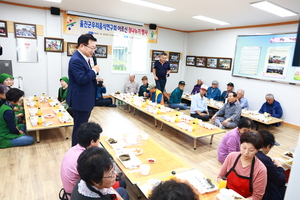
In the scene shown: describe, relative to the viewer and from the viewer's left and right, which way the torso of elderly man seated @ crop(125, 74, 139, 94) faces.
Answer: facing the viewer

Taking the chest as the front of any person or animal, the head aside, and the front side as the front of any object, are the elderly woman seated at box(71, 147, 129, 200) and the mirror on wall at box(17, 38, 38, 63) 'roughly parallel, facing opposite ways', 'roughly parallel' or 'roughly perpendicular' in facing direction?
roughly perpendicular

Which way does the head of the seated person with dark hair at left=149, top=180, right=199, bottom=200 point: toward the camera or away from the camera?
away from the camera

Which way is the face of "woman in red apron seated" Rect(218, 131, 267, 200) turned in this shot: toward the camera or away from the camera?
toward the camera

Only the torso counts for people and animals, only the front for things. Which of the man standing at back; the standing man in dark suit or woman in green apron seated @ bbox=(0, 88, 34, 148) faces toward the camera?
the man standing at back

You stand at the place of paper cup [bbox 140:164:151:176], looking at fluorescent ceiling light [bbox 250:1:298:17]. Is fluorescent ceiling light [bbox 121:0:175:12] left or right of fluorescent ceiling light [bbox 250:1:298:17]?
left

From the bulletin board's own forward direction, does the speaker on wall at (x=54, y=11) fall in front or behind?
in front

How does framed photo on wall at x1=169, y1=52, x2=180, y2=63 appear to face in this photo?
toward the camera

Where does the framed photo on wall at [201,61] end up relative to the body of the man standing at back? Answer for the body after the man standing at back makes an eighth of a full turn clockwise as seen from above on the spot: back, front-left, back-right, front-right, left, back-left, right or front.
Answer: back

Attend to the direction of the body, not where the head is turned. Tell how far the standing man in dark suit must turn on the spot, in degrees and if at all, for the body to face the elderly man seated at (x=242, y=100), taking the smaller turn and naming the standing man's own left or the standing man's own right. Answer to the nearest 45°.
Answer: approximately 45° to the standing man's own left

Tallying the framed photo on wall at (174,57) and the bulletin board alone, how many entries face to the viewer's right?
0

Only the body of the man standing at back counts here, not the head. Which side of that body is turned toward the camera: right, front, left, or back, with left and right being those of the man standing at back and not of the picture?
front

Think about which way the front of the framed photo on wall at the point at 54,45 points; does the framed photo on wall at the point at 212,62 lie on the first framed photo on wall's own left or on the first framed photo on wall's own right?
on the first framed photo on wall's own left

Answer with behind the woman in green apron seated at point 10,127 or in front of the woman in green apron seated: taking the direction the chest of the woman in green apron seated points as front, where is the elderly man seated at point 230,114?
in front

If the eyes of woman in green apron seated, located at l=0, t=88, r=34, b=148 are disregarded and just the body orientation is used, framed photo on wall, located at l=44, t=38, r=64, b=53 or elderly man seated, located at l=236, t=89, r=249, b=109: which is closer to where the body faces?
the elderly man seated

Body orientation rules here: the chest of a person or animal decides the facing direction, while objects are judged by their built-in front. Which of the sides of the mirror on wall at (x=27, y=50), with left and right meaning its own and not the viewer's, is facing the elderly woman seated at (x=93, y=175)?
front
